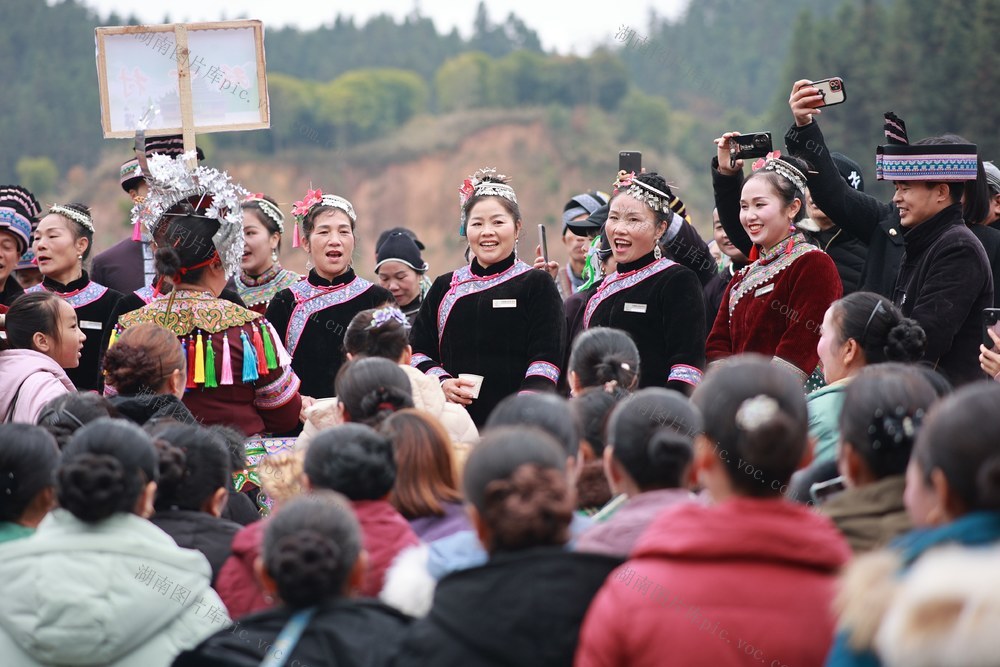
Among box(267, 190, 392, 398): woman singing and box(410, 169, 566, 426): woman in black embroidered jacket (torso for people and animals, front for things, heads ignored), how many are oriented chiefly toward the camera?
2

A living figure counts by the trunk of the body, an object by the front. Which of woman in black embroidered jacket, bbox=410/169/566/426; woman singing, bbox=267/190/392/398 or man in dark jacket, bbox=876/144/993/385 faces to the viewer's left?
the man in dark jacket

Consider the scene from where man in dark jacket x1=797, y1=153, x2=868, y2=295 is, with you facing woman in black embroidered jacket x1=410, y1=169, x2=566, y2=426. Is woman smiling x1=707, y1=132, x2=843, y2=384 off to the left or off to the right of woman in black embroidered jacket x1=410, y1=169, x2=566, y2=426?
left

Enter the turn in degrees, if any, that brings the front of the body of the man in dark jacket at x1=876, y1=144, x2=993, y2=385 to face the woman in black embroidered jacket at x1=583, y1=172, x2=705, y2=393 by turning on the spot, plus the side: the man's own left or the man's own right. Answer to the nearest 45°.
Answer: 0° — they already face them

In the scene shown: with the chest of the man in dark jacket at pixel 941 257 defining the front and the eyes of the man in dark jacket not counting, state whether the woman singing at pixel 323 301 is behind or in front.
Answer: in front

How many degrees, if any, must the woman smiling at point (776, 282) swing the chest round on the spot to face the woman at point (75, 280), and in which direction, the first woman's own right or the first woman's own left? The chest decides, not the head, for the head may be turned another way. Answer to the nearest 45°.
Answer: approximately 45° to the first woman's own right

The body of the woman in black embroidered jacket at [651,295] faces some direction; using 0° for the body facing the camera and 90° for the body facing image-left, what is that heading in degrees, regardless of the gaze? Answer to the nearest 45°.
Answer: approximately 45°

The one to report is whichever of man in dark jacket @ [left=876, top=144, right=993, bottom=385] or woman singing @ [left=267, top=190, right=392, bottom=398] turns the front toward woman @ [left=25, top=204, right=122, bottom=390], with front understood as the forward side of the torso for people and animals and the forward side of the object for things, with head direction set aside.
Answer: the man in dark jacket

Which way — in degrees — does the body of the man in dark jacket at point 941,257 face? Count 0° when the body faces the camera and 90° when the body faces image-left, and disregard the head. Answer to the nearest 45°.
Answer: approximately 90°

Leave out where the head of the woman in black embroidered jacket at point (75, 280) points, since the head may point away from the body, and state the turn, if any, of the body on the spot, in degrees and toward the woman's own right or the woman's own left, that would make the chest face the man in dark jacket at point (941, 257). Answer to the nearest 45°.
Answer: approximately 90° to the woman's own left

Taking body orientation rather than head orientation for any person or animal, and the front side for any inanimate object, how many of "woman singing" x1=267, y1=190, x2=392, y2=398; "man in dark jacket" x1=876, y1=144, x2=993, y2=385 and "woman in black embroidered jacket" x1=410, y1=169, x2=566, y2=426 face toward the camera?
2

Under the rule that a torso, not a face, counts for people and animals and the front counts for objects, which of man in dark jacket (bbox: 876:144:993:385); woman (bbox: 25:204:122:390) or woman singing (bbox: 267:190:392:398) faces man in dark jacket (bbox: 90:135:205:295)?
man in dark jacket (bbox: 876:144:993:385)

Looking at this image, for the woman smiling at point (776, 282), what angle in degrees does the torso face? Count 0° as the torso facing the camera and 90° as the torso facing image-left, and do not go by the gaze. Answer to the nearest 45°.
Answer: approximately 45°
